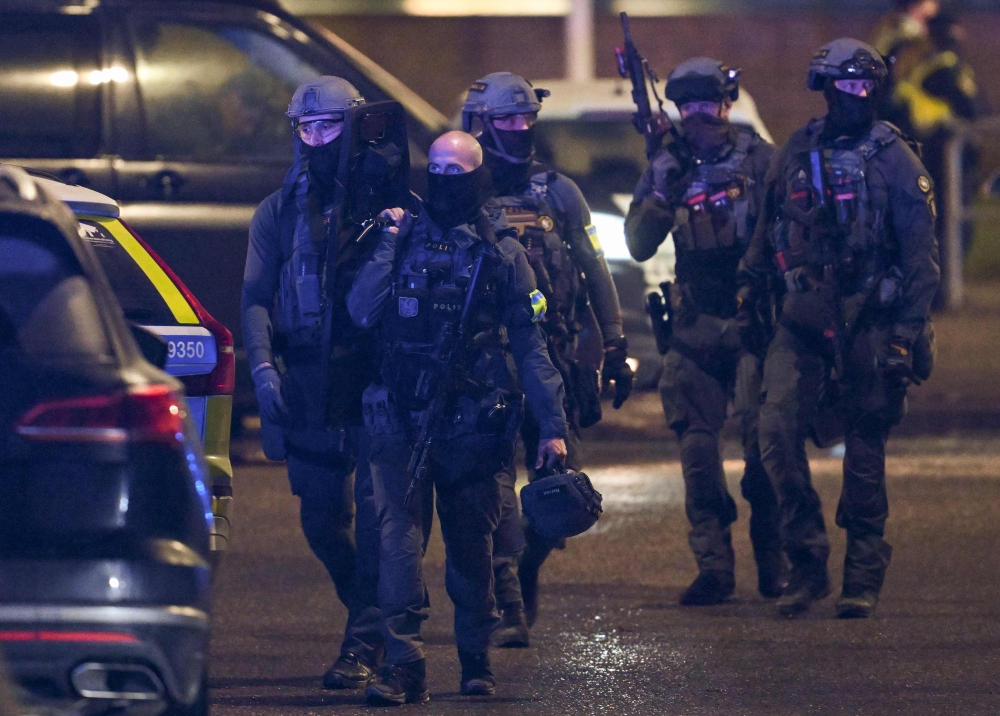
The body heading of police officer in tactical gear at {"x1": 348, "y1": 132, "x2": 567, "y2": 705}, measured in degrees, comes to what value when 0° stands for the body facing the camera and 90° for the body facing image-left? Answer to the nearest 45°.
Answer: approximately 0°

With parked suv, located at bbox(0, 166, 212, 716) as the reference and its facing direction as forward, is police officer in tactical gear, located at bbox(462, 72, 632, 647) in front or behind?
in front

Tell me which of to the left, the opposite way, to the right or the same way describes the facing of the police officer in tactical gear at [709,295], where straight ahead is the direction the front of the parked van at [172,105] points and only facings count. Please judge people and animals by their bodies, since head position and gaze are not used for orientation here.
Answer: to the right

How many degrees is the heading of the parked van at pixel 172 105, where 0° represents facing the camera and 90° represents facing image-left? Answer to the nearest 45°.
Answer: approximately 270°

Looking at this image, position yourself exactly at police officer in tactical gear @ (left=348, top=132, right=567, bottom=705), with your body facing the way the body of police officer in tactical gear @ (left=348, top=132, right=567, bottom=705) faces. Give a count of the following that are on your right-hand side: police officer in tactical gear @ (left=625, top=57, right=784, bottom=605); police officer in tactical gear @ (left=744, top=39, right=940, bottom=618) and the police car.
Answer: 1

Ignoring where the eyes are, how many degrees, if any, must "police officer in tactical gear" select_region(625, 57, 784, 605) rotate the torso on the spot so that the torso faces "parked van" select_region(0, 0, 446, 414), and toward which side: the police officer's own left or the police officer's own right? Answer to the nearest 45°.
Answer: approximately 135° to the police officer's own right

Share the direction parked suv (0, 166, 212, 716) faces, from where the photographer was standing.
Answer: facing away from the viewer

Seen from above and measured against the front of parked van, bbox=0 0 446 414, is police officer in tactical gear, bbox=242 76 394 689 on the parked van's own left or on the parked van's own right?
on the parked van's own right
